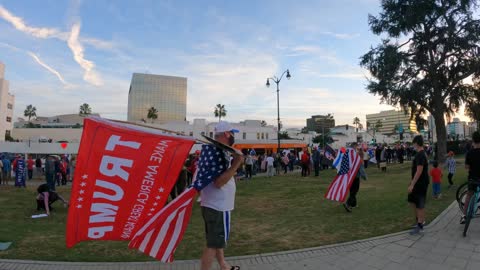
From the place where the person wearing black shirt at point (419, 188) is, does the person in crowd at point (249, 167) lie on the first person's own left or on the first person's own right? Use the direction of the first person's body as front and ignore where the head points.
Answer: on the first person's own right

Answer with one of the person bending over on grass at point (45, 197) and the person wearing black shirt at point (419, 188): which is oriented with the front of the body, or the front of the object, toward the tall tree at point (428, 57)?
the person bending over on grass

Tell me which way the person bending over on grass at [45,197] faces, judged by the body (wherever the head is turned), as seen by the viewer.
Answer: to the viewer's right

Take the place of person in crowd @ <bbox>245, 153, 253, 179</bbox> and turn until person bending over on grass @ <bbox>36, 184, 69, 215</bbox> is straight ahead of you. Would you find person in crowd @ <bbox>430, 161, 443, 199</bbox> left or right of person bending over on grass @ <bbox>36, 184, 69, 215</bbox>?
left

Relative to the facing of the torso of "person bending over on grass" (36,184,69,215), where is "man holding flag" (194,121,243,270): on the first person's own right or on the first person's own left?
on the first person's own right
